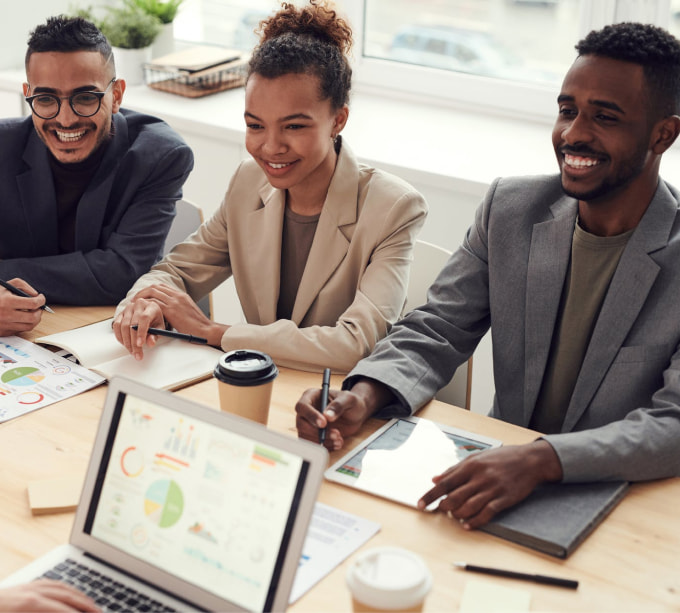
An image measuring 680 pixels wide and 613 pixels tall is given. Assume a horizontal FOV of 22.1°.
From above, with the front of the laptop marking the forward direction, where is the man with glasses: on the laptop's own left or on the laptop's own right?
on the laptop's own right

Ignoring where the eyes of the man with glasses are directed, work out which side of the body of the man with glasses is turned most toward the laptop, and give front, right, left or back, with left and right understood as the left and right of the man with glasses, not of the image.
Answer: front

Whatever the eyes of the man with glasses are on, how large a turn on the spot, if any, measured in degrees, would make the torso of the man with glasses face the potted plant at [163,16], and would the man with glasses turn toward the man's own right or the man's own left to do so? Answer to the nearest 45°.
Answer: approximately 180°

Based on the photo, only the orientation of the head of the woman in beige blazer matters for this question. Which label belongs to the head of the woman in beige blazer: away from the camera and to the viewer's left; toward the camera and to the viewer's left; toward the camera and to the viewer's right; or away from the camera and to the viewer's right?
toward the camera and to the viewer's left

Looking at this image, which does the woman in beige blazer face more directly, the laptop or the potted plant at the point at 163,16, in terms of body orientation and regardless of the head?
the laptop

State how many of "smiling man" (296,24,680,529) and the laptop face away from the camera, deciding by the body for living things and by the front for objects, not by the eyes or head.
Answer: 0

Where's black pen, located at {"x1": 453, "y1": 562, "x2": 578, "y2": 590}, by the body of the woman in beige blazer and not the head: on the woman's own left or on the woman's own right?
on the woman's own left

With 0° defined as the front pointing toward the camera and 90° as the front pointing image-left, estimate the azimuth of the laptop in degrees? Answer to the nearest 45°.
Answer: approximately 45°

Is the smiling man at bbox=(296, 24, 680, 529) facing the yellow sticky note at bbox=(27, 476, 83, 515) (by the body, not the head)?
yes

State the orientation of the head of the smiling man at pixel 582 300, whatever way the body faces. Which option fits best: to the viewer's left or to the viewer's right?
to the viewer's left

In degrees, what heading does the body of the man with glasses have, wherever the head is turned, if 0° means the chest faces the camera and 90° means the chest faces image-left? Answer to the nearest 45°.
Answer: approximately 0°

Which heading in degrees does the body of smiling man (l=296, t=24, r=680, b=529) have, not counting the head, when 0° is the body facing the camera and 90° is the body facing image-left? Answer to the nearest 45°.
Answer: approximately 45°
